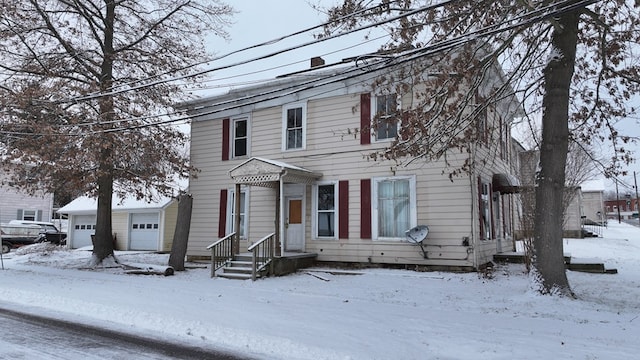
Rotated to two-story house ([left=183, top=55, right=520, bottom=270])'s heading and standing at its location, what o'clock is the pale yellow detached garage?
The pale yellow detached garage is roughly at 3 o'clock from the two-story house.

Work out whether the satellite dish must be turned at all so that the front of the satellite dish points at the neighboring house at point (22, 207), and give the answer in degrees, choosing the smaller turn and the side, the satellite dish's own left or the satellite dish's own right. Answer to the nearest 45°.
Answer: approximately 90° to the satellite dish's own right

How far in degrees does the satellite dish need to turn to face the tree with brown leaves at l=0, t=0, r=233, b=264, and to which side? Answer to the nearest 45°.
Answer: approximately 45° to its right

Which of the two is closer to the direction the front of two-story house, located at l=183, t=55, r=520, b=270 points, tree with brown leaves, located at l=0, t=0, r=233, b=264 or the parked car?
the tree with brown leaves

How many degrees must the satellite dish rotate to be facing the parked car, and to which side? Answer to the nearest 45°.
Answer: approximately 90° to its right

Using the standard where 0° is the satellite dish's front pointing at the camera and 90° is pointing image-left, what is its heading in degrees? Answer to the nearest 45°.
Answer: approximately 45°

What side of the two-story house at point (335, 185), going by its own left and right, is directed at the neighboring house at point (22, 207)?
right

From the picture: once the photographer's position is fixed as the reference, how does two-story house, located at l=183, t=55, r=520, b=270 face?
facing the viewer and to the left of the viewer

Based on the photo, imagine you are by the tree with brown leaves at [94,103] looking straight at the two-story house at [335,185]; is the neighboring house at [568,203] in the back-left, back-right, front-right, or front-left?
front-left
